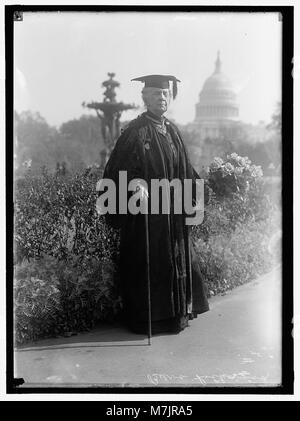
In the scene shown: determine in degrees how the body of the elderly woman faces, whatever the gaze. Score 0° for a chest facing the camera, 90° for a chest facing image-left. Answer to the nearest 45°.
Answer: approximately 315°

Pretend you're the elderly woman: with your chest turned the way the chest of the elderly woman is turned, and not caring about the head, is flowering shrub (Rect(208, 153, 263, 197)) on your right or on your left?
on your left

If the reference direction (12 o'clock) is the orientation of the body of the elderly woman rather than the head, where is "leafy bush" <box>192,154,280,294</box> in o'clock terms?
The leafy bush is roughly at 9 o'clock from the elderly woman.

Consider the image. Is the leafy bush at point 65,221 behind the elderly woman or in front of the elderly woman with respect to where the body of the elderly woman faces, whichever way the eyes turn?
behind

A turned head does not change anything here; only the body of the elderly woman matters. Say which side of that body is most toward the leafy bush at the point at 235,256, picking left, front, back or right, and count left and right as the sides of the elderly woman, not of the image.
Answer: left

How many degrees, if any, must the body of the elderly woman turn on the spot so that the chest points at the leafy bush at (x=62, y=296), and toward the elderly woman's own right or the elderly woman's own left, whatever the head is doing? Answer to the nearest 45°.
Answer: approximately 135° to the elderly woman's own right
